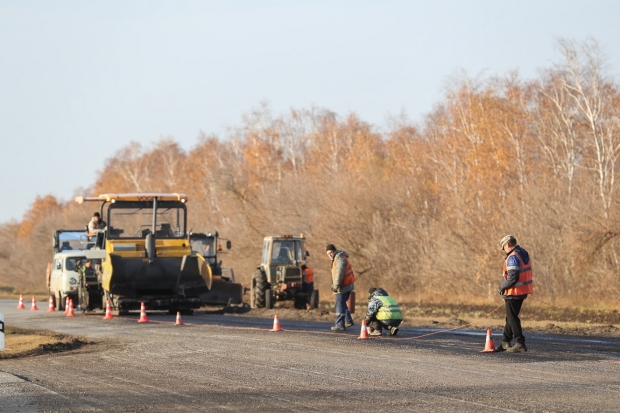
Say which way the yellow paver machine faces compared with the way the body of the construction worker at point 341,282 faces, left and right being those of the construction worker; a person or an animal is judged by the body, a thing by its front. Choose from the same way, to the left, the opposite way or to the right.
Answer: to the left

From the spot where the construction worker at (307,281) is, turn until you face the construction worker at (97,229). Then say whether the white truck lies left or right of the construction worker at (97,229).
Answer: right

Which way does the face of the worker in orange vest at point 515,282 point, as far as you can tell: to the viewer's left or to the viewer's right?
to the viewer's left

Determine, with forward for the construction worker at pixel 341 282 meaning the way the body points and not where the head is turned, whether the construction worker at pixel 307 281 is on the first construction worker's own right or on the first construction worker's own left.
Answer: on the first construction worker's own right

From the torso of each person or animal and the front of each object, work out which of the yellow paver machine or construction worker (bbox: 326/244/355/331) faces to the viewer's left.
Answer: the construction worker

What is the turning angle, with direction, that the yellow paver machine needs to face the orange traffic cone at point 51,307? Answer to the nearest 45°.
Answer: approximately 135° to its right

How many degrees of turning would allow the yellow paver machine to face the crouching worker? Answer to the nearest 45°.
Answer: approximately 45° to its left

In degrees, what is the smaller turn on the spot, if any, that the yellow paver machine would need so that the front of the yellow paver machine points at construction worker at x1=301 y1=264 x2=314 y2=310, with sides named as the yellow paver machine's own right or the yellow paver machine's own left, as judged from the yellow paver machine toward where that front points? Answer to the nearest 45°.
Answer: approximately 135° to the yellow paver machine's own left

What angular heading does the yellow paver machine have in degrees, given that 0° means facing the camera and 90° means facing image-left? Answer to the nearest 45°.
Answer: approximately 0°
